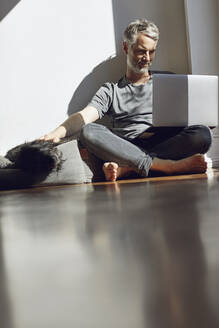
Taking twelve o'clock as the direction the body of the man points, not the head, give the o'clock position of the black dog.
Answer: The black dog is roughly at 2 o'clock from the man.

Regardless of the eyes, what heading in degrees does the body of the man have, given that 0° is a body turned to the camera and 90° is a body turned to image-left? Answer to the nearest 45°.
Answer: approximately 0°

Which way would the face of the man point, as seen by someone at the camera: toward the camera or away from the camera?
toward the camera
